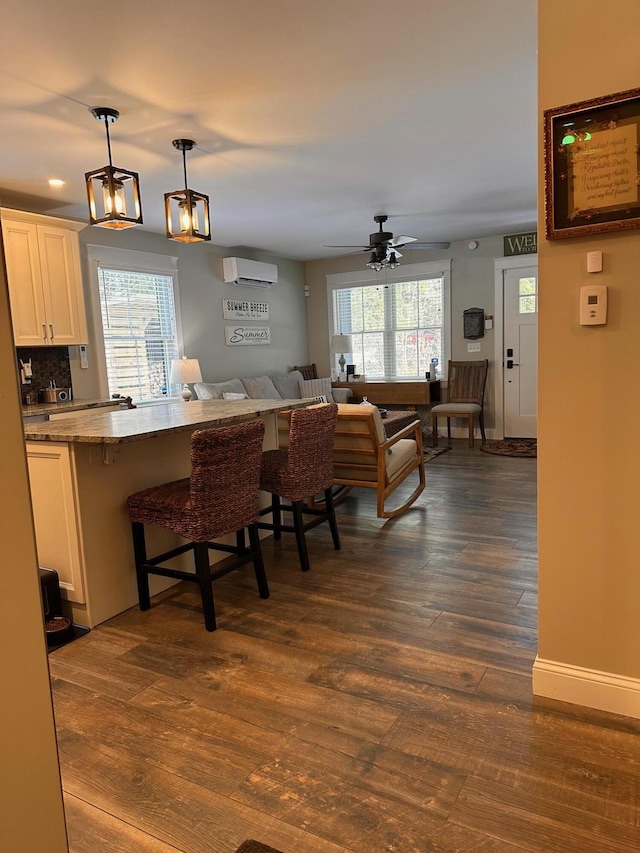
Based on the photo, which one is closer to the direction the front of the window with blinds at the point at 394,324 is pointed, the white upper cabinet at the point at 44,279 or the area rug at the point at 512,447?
the white upper cabinet

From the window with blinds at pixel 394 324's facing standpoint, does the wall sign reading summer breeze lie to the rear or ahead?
ahead

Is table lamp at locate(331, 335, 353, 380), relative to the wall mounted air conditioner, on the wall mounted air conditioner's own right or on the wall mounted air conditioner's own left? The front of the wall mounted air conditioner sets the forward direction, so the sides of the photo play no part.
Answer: on the wall mounted air conditioner's own left

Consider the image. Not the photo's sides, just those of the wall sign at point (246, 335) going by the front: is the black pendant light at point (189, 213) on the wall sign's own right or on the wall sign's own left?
on the wall sign's own right

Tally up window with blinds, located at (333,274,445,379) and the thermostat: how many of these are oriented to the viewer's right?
0

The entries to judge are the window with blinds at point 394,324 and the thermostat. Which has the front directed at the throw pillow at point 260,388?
the window with blinds

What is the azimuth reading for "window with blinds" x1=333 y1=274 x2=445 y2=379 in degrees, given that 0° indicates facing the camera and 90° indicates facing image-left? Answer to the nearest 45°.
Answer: approximately 45°

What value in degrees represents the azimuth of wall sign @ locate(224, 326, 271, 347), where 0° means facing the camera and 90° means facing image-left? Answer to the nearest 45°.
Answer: approximately 315°

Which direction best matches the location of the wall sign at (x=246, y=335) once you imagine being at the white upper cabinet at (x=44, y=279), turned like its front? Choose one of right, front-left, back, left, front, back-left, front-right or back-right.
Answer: left

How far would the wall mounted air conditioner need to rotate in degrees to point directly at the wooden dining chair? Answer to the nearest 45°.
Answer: approximately 45° to its left

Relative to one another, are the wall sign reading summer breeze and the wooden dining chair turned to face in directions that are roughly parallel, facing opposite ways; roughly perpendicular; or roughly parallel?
roughly perpendicular

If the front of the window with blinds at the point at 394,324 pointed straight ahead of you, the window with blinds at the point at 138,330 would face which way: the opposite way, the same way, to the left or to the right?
to the left

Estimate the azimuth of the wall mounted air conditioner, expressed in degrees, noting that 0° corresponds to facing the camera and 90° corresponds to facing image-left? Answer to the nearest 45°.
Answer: approximately 315°

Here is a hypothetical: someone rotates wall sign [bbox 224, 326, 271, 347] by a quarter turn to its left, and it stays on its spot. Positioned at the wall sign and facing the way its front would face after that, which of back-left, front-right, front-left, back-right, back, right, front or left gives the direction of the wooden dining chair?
front-right

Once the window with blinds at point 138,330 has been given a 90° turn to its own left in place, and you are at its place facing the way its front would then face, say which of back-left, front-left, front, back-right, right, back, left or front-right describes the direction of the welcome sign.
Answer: front-right
